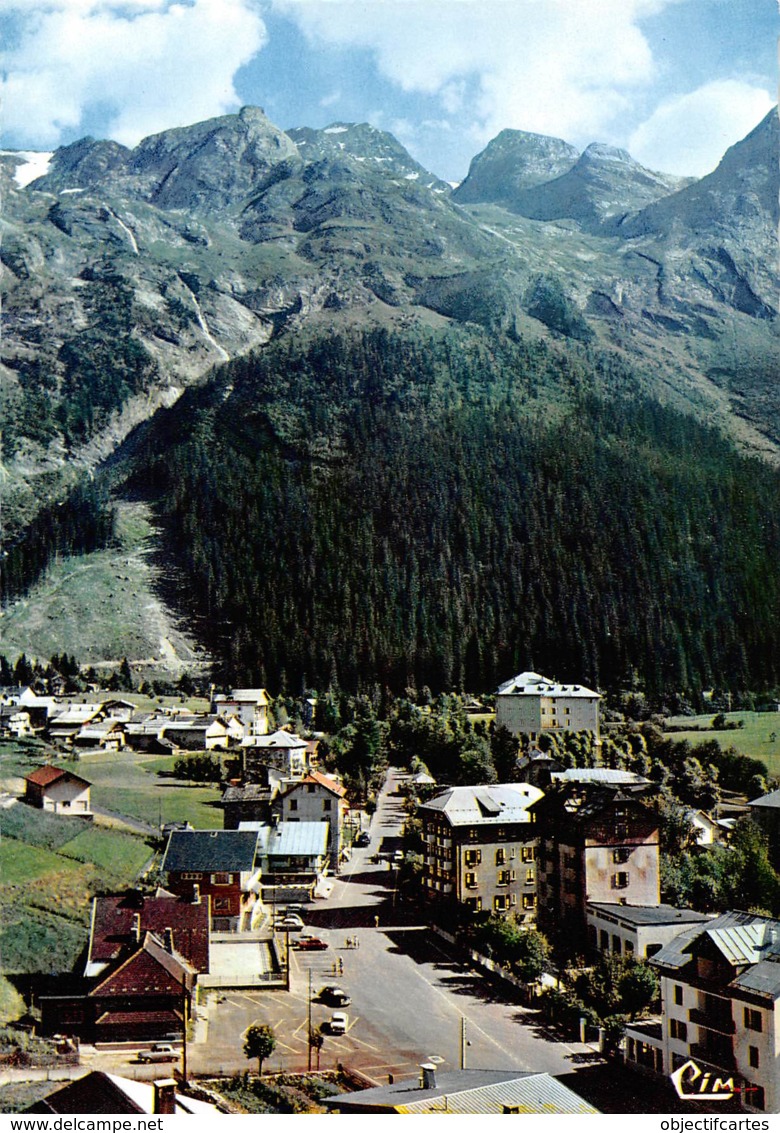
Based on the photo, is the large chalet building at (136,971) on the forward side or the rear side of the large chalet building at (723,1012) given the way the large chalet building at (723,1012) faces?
on the forward side

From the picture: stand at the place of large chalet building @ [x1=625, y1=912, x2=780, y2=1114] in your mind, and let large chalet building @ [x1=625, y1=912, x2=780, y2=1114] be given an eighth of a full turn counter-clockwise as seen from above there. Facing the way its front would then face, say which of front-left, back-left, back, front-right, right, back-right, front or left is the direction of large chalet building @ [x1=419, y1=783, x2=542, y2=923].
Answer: back-right

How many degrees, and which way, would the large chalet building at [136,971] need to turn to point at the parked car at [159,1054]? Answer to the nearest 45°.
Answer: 0° — it already faces it

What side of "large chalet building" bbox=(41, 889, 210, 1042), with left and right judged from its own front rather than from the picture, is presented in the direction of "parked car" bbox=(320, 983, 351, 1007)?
left

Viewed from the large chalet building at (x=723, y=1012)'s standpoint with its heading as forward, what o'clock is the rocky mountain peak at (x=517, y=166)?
The rocky mountain peak is roughly at 4 o'clock from the large chalet building.

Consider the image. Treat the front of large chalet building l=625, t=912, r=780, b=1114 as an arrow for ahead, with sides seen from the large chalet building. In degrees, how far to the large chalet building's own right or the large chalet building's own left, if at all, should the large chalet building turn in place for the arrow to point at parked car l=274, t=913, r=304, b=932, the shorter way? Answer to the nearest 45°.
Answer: approximately 45° to the large chalet building's own right

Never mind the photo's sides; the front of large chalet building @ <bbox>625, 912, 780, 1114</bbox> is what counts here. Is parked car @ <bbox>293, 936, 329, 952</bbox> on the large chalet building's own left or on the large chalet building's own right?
on the large chalet building's own right

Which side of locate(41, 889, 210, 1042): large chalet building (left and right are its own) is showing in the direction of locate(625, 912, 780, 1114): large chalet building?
left

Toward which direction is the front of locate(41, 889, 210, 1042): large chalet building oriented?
toward the camera

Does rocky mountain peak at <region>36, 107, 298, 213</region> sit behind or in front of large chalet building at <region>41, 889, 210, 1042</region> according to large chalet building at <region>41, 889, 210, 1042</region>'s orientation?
behind

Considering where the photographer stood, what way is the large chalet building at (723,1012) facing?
facing the viewer and to the left of the viewer
